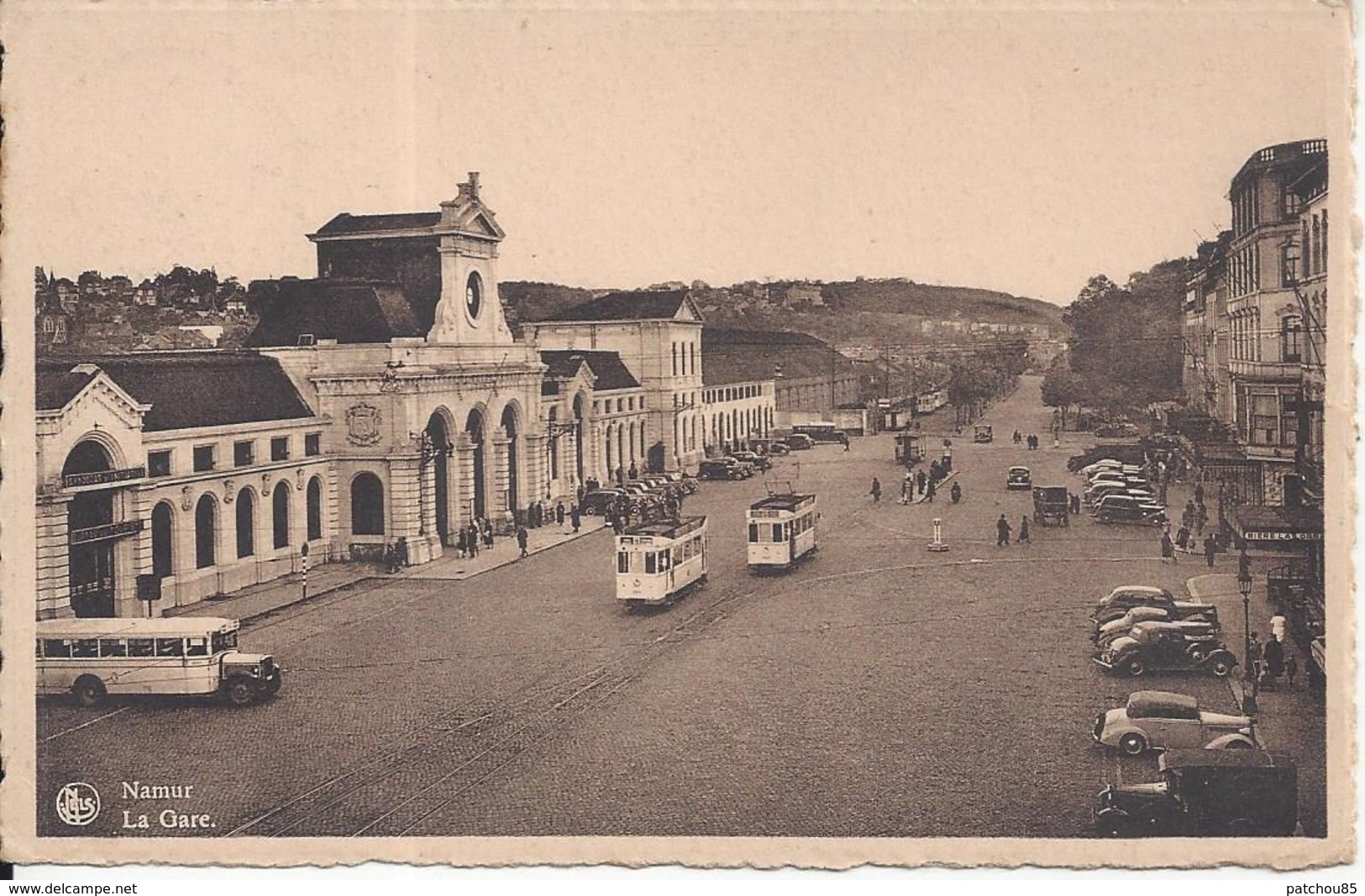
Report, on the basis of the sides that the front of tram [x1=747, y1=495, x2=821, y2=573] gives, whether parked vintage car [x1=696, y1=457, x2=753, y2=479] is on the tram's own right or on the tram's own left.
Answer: on the tram's own right
